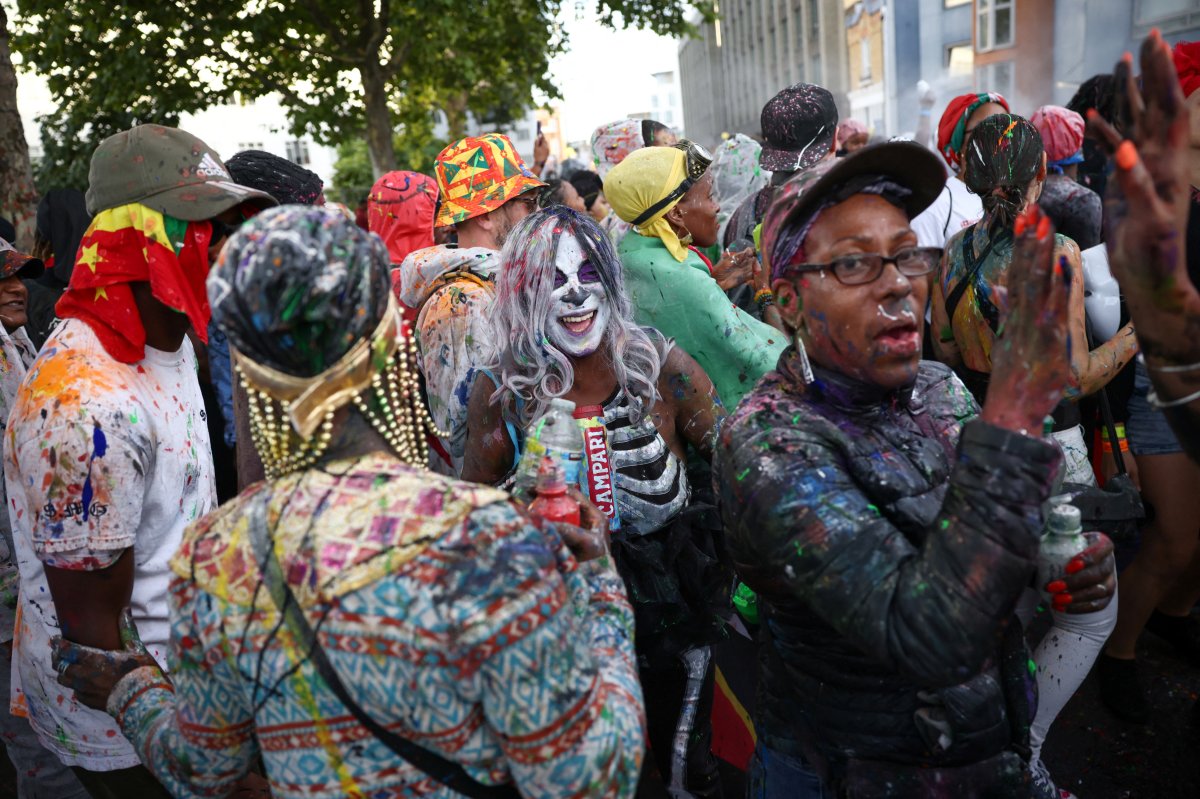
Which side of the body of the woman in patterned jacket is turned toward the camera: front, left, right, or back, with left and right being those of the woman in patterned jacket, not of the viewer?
back

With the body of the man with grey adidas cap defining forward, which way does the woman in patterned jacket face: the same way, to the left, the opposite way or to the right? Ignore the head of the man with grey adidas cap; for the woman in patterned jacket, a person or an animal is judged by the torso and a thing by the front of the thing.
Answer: to the left

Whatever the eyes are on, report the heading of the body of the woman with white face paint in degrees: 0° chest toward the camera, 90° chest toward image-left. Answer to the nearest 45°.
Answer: approximately 0°

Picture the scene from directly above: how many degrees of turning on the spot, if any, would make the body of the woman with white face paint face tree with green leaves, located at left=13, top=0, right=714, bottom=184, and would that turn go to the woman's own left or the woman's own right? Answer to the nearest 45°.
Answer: approximately 180°

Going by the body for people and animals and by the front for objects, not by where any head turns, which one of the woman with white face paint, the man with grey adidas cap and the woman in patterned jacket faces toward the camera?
the woman with white face paint

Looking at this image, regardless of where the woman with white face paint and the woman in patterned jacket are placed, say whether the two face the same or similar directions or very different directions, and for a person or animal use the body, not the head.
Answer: very different directions

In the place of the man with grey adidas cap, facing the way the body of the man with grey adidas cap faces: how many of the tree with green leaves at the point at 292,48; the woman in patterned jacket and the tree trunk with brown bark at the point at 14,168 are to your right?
1

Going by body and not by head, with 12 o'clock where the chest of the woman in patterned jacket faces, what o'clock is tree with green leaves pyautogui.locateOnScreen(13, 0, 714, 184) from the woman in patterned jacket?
The tree with green leaves is roughly at 12 o'clock from the woman in patterned jacket.

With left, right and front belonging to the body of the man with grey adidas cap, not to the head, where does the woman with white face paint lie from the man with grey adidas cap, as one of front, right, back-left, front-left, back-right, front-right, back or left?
front

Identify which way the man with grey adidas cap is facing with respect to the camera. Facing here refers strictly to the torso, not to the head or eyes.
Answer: to the viewer's right

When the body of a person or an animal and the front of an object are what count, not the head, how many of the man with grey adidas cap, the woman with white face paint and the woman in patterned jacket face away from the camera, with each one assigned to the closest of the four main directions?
1

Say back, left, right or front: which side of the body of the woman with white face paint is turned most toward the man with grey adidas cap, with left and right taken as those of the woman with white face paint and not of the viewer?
right

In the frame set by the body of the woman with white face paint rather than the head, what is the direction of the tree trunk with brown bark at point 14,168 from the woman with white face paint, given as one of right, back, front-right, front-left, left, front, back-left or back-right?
back-right

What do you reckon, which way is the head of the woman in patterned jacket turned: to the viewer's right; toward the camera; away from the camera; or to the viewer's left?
away from the camera

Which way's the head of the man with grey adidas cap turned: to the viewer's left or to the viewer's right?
to the viewer's right

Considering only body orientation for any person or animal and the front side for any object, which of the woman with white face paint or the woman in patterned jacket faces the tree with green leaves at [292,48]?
the woman in patterned jacket
